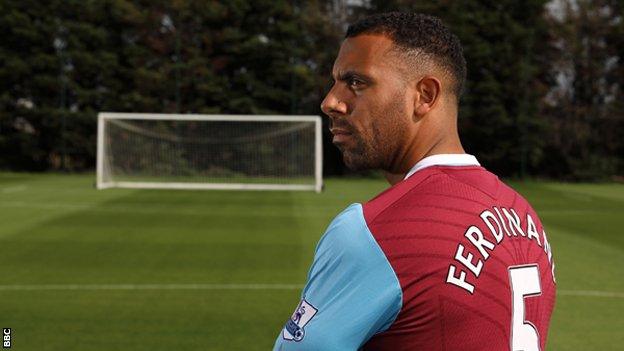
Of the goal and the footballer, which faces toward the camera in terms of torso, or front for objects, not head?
the goal

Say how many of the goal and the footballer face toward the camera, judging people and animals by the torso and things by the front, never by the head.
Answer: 1

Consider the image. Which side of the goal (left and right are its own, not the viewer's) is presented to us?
front

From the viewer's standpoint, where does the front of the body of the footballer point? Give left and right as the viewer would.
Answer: facing away from the viewer and to the left of the viewer

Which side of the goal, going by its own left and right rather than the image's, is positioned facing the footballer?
front

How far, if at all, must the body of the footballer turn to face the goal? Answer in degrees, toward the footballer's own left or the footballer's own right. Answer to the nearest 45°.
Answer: approximately 45° to the footballer's own right
